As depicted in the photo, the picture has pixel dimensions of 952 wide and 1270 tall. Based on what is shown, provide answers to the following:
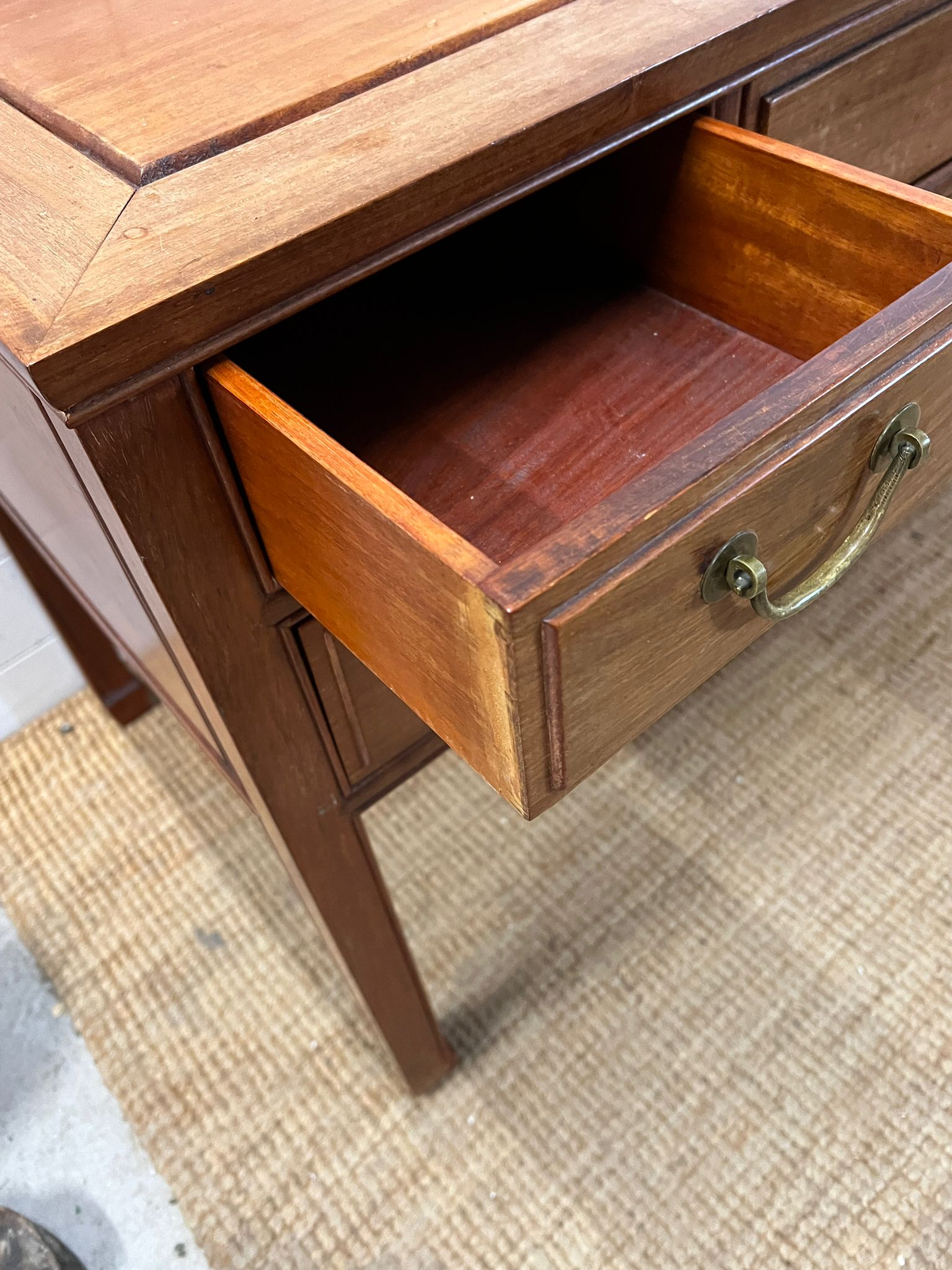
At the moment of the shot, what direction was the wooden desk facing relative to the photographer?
facing the viewer and to the right of the viewer

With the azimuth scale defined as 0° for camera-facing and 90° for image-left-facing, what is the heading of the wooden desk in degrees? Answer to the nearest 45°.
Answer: approximately 315°
